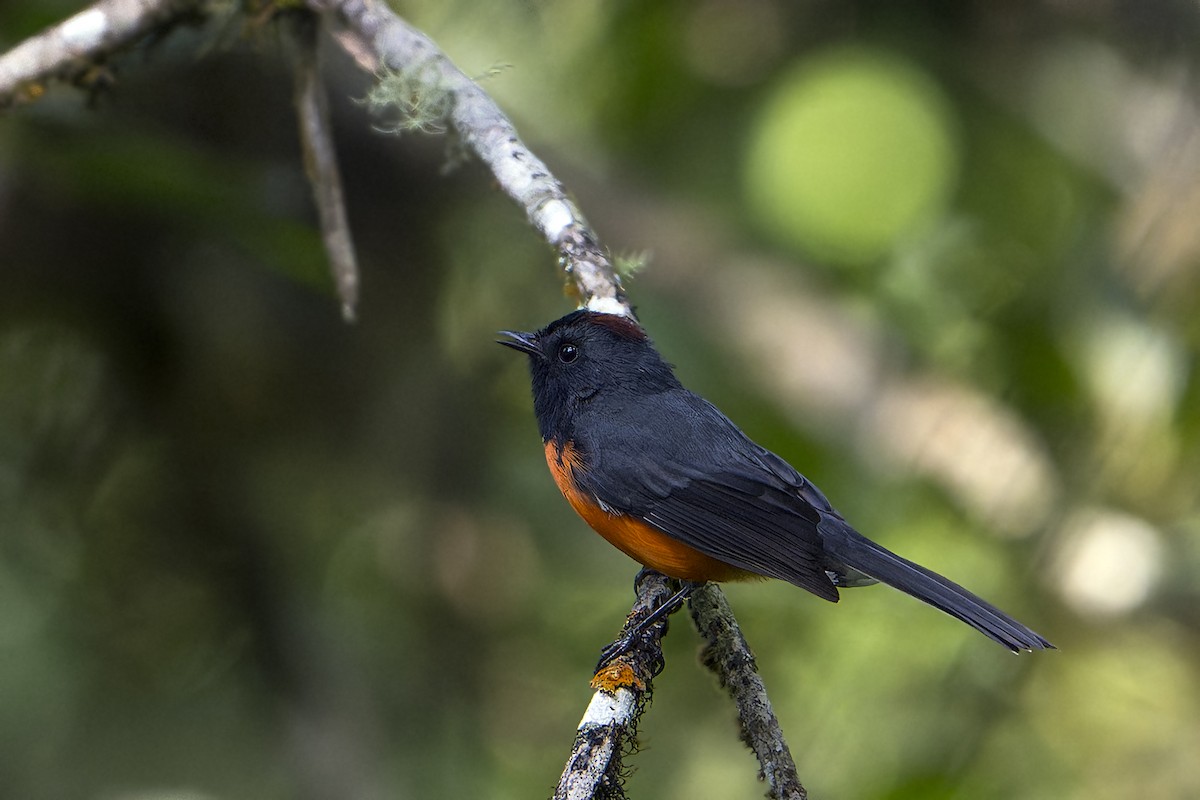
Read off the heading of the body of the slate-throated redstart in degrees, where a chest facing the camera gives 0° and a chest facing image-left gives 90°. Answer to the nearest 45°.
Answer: approximately 90°

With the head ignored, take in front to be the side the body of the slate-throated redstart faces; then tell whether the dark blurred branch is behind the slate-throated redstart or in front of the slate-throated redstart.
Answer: in front

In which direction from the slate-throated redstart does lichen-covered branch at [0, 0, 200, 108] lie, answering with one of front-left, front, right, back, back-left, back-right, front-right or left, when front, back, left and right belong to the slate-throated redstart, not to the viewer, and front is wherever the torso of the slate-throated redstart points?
front-left
